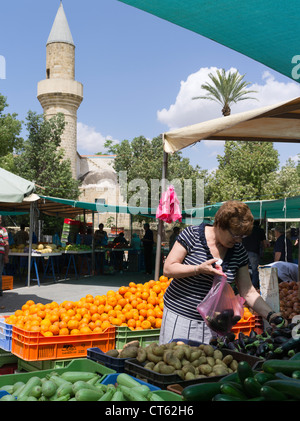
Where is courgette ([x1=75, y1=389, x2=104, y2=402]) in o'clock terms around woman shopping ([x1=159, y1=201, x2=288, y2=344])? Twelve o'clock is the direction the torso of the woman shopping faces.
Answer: The courgette is roughly at 2 o'clock from the woman shopping.

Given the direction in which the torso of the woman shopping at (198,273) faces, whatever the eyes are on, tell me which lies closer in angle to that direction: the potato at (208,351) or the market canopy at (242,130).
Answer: the potato

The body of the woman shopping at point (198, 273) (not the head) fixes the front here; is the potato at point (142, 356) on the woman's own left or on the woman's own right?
on the woman's own right

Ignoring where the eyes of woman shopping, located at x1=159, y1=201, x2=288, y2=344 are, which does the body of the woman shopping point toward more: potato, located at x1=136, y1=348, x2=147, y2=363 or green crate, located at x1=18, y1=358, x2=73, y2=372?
the potato

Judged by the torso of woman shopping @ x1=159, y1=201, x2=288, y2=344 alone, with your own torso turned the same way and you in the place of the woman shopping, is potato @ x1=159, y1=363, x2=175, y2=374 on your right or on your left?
on your right

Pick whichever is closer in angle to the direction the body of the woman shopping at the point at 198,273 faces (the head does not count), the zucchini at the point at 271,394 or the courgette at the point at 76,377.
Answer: the zucchini

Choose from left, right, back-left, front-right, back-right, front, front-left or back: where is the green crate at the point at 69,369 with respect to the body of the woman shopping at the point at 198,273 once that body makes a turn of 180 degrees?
left

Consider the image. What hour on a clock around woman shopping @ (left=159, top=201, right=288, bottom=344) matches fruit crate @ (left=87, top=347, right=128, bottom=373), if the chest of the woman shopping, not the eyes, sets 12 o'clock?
The fruit crate is roughly at 3 o'clock from the woman shopping.

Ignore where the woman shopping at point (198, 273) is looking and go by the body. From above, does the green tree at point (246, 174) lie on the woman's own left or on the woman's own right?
on the woman's own left

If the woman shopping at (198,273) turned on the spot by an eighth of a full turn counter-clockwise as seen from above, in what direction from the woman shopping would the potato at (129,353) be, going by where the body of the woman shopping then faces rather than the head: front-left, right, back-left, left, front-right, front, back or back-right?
back-right

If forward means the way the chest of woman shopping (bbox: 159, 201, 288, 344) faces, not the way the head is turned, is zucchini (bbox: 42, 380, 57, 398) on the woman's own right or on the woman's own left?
on the woman's own right

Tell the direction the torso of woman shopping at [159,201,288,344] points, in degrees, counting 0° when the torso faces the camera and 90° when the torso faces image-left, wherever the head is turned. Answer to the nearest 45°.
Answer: approximately 315°

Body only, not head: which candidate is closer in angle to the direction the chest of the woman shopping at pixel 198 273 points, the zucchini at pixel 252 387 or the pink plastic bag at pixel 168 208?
the zucchini

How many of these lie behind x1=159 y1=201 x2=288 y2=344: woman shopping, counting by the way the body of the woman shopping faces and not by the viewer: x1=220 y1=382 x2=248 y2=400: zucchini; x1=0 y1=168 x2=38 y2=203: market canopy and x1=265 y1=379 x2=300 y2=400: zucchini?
1

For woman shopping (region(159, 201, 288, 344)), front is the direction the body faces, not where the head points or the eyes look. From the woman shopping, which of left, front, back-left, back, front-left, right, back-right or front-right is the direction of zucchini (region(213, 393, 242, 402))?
front-right
